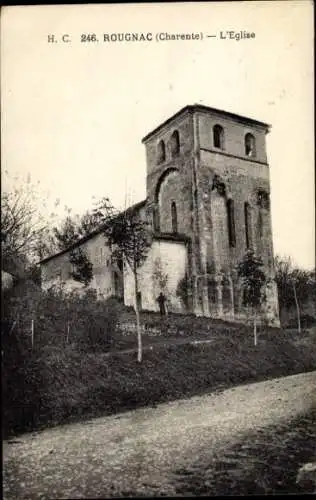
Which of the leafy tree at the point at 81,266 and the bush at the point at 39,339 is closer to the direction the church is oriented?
the bush

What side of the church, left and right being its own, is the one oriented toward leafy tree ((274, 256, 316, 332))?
front

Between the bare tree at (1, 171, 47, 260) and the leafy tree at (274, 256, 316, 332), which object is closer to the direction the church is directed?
the leafy tree

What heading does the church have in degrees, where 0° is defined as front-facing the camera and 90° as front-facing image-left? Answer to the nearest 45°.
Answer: approximately 315°

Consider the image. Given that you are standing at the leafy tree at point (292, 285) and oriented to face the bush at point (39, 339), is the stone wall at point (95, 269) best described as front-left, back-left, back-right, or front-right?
front-right
